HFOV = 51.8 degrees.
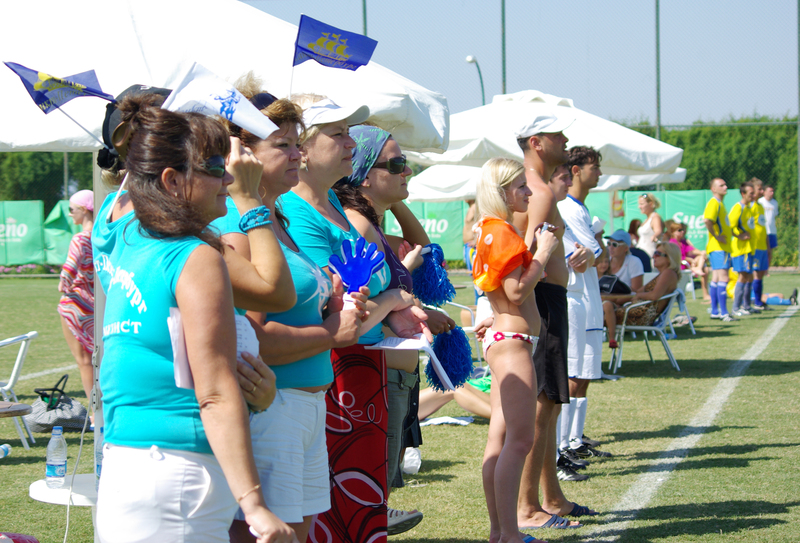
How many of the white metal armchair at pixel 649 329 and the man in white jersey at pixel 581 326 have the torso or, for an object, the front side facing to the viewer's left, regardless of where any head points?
1

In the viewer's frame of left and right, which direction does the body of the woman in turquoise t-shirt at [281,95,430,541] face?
facing to the right of the viewer

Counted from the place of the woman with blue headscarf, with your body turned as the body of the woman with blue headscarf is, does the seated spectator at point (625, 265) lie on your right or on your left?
on your left

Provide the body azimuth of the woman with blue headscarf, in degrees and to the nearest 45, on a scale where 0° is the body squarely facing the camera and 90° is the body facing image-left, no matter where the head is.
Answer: approximately 270°

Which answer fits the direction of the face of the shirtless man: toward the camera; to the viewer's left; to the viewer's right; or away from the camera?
to the viewer's right

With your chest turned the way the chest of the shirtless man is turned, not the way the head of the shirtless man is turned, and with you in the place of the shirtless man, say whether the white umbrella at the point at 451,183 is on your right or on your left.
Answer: on your left

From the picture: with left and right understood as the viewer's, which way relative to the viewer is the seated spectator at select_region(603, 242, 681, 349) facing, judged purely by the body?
facing to the left of the viewer

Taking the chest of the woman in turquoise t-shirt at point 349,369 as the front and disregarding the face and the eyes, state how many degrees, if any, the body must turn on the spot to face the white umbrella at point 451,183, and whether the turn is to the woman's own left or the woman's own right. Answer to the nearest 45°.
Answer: approximately 90° to the woman's own left

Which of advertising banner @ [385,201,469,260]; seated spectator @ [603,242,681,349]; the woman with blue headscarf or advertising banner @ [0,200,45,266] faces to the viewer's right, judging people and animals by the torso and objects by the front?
the woman with blue headscarf

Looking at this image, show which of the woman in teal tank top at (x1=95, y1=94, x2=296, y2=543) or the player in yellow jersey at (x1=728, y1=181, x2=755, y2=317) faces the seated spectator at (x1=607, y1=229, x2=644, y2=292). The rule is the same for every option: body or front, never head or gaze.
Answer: the woman in teal tank top

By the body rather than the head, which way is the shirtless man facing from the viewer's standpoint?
to the viewer's right

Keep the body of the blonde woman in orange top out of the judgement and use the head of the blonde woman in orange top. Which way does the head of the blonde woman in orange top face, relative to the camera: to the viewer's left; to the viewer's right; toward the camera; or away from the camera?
to the viewer's right

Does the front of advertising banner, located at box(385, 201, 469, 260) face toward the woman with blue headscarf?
yes
